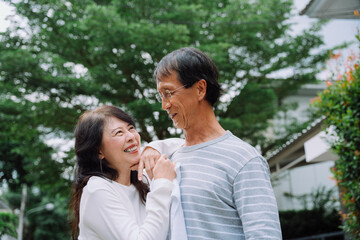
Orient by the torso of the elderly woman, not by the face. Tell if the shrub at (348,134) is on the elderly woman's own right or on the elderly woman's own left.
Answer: on the elderly woman's own left

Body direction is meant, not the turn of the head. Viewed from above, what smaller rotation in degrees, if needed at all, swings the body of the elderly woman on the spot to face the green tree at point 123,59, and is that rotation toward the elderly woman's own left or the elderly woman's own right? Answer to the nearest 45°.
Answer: approximately 135° to the elderly woman's own left

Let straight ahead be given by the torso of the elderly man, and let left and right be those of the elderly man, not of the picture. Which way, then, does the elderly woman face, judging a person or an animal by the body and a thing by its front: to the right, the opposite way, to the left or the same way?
to the left

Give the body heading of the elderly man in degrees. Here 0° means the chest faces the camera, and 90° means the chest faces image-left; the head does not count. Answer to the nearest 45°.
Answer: approximately 45°

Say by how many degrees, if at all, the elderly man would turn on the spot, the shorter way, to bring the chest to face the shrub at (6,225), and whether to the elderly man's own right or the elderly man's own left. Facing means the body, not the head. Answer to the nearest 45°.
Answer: approximately 90° to the elderly man's own right

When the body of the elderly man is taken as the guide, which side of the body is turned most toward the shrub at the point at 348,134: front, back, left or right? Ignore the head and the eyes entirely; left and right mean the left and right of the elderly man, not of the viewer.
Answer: back

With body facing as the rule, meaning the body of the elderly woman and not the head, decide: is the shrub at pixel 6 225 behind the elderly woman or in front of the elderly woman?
behind

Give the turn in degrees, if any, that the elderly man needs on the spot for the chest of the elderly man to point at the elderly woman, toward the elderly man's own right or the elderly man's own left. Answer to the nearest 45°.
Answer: approximately 90° to the elderly man's own right

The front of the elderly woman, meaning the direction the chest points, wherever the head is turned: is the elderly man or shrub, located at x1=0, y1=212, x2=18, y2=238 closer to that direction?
the elderly man

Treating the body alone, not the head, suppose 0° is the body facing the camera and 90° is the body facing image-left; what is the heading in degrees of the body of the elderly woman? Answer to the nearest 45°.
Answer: approximately 315°
